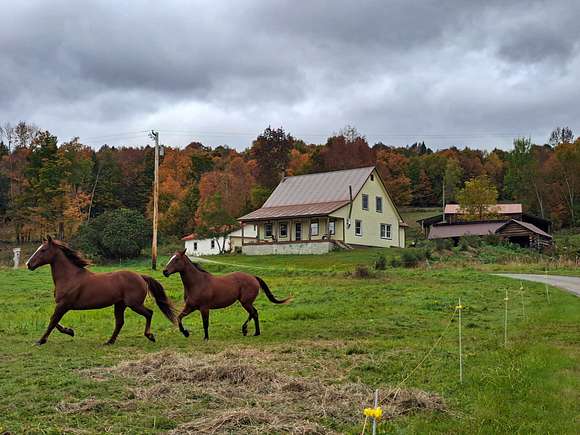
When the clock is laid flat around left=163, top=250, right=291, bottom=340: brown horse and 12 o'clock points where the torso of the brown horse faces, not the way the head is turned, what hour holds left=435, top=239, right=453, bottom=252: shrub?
The shrub is roughly at 4 o'clock from the brown horse.

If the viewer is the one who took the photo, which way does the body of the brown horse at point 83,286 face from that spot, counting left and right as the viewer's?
facing to the left of the viewer

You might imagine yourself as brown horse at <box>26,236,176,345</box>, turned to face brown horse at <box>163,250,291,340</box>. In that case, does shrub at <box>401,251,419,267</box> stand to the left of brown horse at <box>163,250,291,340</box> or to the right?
left

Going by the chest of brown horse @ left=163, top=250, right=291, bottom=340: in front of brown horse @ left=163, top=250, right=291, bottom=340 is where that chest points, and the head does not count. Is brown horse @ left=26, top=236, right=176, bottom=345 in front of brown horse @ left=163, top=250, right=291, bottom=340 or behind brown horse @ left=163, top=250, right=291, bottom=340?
in front

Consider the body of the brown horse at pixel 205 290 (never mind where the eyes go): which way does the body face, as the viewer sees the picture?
to the viewer's left

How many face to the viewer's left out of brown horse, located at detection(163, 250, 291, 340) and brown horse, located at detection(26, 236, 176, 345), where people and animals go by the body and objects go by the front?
2

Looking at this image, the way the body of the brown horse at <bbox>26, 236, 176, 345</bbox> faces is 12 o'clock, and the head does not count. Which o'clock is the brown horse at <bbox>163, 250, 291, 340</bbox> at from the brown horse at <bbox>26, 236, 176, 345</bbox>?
the brown horse at <bbox>163, 250, 291, 340</bbox> is roughly at 6 o'clock from the brown horse at <bbox>26, 236, 176, 345</bbox>.
